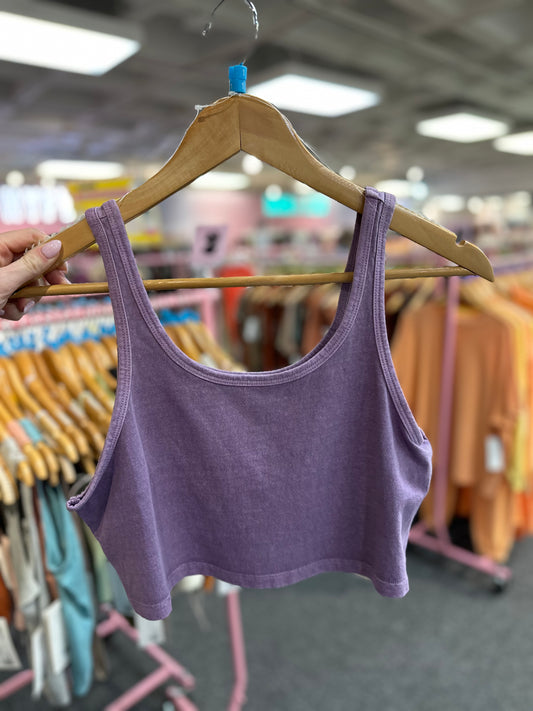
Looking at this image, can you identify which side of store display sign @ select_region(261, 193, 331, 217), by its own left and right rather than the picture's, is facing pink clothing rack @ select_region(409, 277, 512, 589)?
front

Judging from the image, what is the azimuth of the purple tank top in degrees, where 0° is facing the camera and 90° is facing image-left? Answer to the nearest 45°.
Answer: approximately 0°

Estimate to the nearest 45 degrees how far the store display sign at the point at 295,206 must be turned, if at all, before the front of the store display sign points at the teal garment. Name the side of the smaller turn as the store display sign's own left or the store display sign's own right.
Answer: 0° — it already faces it

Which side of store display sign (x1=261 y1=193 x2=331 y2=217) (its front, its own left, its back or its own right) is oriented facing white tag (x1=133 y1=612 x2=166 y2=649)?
front

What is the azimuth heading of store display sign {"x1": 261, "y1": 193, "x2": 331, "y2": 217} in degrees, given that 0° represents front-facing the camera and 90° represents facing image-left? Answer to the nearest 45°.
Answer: approximately 0°

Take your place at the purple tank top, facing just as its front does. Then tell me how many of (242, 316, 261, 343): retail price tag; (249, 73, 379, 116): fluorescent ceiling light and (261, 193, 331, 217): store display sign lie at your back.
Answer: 3

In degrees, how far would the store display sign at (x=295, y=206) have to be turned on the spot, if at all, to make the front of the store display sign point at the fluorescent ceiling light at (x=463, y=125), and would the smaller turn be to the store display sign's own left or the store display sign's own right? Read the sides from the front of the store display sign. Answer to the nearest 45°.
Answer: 0° — it already faces it

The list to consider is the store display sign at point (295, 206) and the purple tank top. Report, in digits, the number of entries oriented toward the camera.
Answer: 2

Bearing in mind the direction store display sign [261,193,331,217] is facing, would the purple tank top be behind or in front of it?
in front
